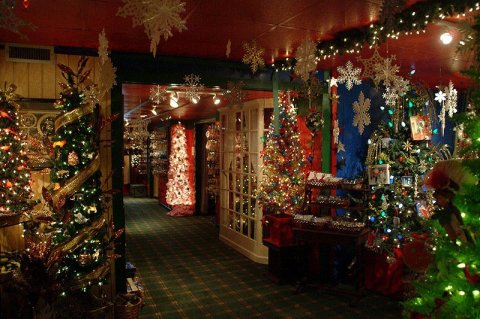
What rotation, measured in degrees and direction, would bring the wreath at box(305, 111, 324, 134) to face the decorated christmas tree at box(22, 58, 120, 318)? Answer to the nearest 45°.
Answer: approximately 45° to its right

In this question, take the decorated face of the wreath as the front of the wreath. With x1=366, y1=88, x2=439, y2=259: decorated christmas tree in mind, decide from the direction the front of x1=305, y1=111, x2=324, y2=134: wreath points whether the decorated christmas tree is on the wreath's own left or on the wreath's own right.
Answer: on the wreath's own left

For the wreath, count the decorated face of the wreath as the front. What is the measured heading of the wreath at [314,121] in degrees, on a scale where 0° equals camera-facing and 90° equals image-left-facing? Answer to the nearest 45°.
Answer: approximately 0°

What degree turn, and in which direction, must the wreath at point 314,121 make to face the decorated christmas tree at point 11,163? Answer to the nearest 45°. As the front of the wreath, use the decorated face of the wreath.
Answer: approximately 45° to its right

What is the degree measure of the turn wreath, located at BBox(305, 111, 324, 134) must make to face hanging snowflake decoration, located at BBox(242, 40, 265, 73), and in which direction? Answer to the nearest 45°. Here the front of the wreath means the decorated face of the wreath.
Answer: approximately 45° to its right

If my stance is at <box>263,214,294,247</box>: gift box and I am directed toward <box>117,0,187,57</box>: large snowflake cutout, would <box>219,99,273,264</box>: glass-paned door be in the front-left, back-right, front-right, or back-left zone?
back-right

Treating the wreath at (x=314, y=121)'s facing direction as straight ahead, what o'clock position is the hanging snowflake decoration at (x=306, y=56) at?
The hanging snowflake decoration is roughly at 12 o'clock from the wreath.

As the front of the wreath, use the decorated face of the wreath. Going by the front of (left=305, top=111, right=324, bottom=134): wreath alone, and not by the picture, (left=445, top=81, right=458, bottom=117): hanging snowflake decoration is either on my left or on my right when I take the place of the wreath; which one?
on my left
